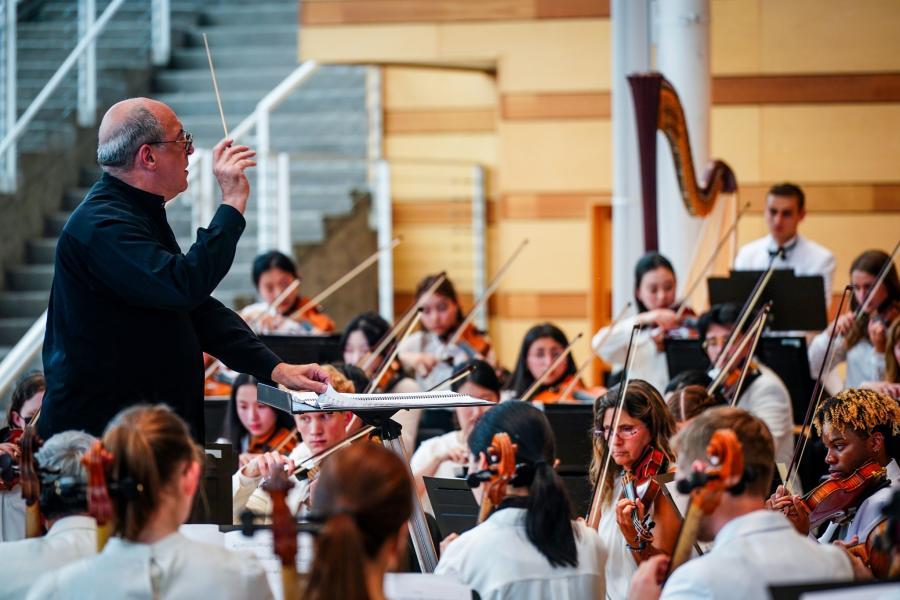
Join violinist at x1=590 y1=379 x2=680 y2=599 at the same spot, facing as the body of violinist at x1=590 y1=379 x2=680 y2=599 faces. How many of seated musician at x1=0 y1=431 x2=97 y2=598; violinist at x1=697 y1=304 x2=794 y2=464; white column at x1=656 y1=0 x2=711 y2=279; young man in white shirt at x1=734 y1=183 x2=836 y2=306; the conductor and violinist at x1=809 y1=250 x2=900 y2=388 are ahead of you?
2

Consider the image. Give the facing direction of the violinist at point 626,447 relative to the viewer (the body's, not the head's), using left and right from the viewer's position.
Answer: facing the viewer and to the left of the viewer

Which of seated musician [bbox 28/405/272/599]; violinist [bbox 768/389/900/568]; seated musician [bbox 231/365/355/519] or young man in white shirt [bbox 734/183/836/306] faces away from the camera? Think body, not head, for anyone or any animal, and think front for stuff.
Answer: seated musician [bbox 28/405/272/599]

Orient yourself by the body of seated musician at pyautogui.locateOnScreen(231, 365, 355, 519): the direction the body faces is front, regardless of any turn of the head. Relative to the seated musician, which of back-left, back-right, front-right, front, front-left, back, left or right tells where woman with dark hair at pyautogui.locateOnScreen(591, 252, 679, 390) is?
back-left

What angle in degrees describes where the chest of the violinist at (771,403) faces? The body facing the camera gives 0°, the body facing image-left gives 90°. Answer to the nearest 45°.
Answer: approximately 45°

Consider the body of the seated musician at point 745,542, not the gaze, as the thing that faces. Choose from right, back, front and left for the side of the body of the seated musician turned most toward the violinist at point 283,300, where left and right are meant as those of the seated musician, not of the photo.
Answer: front

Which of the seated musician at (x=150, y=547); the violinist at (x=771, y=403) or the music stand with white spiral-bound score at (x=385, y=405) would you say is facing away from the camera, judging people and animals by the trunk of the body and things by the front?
the seated musician

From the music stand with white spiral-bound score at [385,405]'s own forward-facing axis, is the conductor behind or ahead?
ahead

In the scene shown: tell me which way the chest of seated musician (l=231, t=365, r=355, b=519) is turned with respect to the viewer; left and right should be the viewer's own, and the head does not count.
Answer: facing the viewer

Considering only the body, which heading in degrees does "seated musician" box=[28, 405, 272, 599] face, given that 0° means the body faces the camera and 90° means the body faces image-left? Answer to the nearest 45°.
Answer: approximately 180°

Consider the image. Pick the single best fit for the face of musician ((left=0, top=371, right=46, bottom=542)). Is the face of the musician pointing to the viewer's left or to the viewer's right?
to the viewer's right

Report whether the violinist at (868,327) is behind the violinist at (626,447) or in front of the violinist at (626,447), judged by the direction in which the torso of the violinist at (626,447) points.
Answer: behind

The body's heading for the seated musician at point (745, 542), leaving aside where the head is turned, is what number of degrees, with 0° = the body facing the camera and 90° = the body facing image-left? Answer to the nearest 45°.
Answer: approximately 135°

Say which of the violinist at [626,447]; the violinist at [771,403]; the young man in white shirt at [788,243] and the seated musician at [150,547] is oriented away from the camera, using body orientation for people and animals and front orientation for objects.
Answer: the seated musician

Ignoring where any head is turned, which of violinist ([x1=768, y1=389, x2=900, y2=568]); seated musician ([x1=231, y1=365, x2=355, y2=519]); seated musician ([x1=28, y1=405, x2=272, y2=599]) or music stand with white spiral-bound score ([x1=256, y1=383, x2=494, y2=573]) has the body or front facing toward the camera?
seated musician ([x1=231, y1=365, x2=355, y2=519])

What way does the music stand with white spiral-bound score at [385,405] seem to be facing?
to the viewer's left

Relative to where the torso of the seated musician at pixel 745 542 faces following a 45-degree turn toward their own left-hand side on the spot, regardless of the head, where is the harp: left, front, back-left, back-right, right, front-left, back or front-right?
right

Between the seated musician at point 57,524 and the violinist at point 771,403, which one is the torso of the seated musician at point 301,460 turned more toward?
the seated musician

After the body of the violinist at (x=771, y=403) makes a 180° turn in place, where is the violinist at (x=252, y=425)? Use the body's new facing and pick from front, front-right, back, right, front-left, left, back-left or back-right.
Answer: back-left
